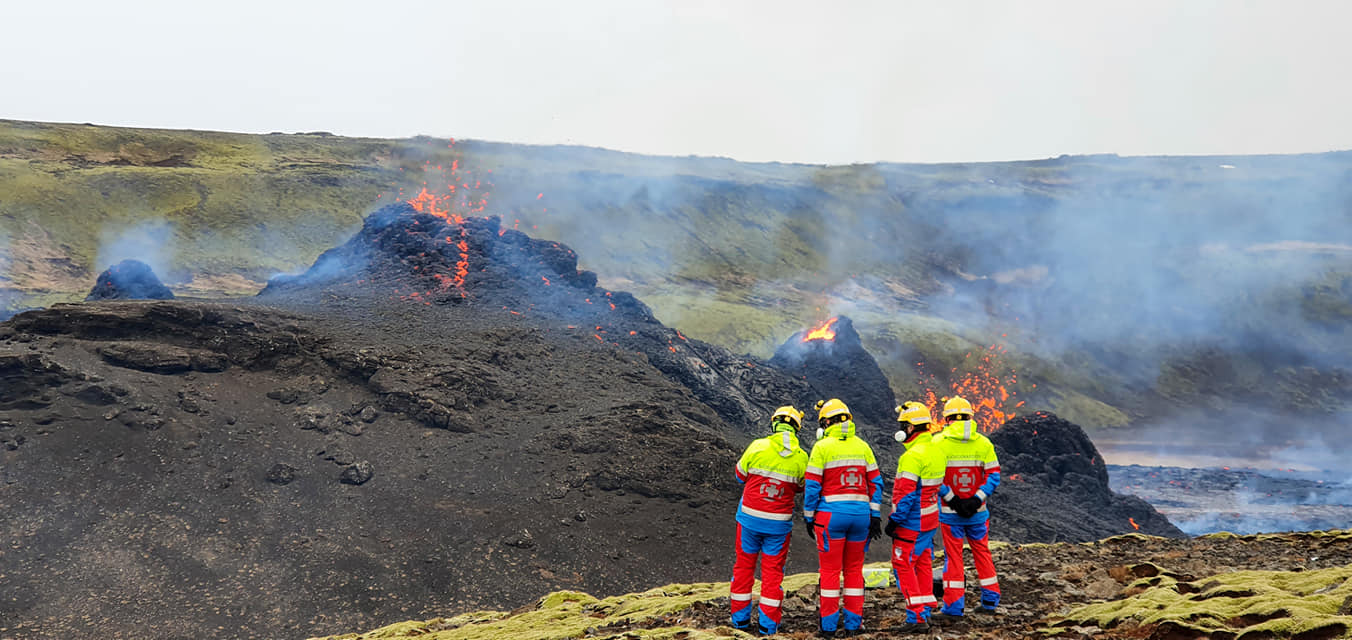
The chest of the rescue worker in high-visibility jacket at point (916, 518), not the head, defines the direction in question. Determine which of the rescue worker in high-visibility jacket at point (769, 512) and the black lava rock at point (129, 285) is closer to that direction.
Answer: the black lava rock

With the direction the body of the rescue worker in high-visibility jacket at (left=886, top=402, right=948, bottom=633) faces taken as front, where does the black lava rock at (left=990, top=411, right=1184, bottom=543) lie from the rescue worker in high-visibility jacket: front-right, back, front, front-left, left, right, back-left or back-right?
front-right

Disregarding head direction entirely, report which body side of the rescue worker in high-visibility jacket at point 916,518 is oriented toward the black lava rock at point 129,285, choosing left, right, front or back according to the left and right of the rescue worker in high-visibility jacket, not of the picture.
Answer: front

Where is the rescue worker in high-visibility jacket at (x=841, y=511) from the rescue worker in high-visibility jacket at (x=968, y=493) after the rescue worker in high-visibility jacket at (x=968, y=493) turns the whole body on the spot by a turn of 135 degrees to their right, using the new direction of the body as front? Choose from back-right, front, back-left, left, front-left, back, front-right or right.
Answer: right

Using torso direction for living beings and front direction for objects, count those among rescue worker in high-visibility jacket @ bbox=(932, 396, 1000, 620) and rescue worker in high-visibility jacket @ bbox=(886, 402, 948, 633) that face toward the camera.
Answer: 0

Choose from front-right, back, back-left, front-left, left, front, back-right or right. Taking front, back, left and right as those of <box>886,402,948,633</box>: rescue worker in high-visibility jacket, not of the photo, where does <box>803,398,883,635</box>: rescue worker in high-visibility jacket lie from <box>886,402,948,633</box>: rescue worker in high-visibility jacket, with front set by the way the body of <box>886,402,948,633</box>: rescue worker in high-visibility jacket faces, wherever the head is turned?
left

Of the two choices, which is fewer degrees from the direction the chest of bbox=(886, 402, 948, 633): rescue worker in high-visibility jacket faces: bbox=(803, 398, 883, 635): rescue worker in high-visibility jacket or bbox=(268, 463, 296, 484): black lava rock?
the black lava rock

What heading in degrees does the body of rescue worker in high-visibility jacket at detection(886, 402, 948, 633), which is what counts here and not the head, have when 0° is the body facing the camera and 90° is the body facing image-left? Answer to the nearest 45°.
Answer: approximately 135°

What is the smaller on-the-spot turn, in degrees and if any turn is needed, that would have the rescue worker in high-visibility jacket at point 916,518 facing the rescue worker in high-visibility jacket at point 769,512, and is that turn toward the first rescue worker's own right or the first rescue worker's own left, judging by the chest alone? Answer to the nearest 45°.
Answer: approximately 45° to the first rescue worker's own left

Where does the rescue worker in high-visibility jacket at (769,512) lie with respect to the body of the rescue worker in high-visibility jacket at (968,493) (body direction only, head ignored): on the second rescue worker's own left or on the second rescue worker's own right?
on the second rescue worker's own left

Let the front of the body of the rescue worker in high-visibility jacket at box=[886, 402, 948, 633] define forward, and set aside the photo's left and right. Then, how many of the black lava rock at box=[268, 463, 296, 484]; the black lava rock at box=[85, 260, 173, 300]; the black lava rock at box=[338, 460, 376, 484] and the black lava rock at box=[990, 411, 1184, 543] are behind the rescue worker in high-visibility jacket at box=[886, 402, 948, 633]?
0

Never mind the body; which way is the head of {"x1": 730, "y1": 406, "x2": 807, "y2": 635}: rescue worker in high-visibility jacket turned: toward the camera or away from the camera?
away from the camera

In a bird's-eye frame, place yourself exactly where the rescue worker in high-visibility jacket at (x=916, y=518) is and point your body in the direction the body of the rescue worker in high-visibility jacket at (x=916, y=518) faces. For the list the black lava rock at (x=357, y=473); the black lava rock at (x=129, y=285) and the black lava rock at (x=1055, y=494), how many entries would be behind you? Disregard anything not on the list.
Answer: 0

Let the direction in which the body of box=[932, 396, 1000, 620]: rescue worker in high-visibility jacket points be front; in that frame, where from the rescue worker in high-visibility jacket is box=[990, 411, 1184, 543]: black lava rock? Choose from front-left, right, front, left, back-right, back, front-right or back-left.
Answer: front

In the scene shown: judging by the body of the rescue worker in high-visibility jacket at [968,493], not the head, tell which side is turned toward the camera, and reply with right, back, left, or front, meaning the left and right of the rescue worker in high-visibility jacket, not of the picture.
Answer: back
